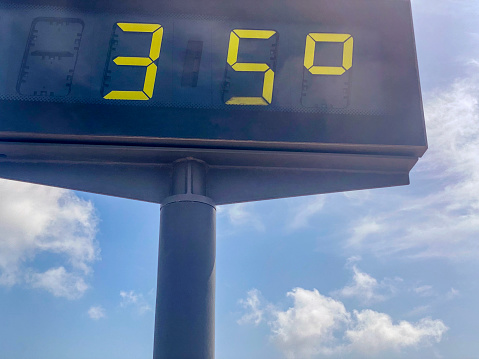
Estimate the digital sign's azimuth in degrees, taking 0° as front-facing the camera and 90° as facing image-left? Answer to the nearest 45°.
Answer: approximately 0°
